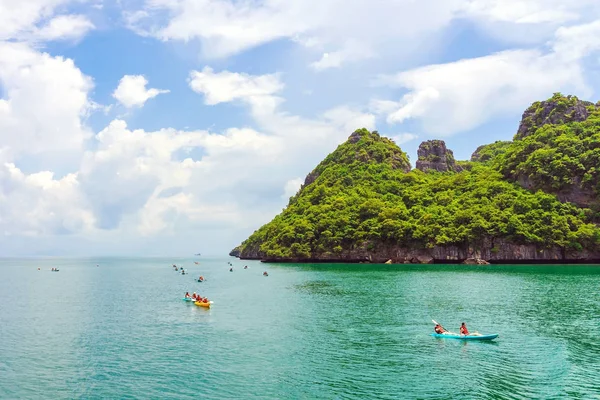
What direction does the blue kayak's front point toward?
to the viewer's right
